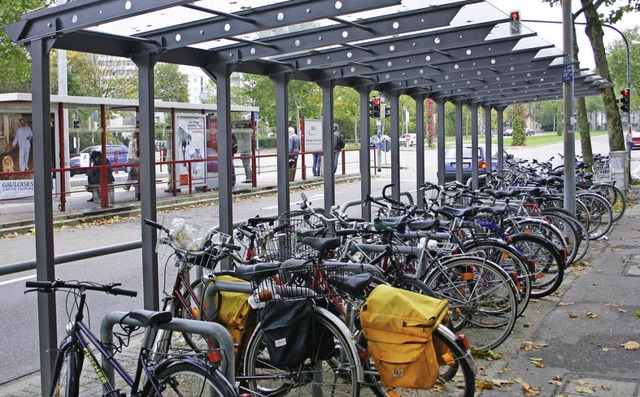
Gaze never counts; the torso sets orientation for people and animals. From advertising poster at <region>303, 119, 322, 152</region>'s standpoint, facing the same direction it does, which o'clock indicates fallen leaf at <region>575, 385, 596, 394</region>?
The fallen leaf is roughly at 12 o'clock from the advertising poster.

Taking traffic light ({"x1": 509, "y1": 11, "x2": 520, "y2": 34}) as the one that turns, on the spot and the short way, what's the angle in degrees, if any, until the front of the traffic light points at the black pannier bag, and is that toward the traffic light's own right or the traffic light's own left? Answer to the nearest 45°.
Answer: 0° — it already faces it

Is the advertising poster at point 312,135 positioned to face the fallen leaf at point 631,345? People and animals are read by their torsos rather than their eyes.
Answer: yes

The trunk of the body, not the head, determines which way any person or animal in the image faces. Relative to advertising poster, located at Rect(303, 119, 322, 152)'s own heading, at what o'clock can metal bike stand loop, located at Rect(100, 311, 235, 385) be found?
The metal bike stand loop is roughly at 12 o'clock from the advertising poster.

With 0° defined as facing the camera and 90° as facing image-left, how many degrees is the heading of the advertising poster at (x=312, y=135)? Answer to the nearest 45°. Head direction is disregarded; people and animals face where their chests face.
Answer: approximately 0°

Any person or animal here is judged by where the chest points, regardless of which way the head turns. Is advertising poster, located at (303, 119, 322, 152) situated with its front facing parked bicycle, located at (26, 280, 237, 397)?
yes

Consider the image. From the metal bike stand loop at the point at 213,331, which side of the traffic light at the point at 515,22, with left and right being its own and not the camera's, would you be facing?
front

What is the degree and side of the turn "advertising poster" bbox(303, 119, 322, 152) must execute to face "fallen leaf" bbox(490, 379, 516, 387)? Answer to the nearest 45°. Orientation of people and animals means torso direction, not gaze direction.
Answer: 0° — it already faces it

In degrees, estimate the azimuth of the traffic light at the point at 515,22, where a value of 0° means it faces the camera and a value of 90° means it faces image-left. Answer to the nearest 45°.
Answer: approximately 0°

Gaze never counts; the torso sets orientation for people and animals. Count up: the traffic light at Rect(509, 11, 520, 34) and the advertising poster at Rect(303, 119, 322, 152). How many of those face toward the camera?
2
